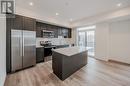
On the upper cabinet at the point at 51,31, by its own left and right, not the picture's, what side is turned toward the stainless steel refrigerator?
right

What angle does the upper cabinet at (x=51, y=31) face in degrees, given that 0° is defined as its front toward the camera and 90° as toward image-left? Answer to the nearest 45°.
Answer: approximately 315°
